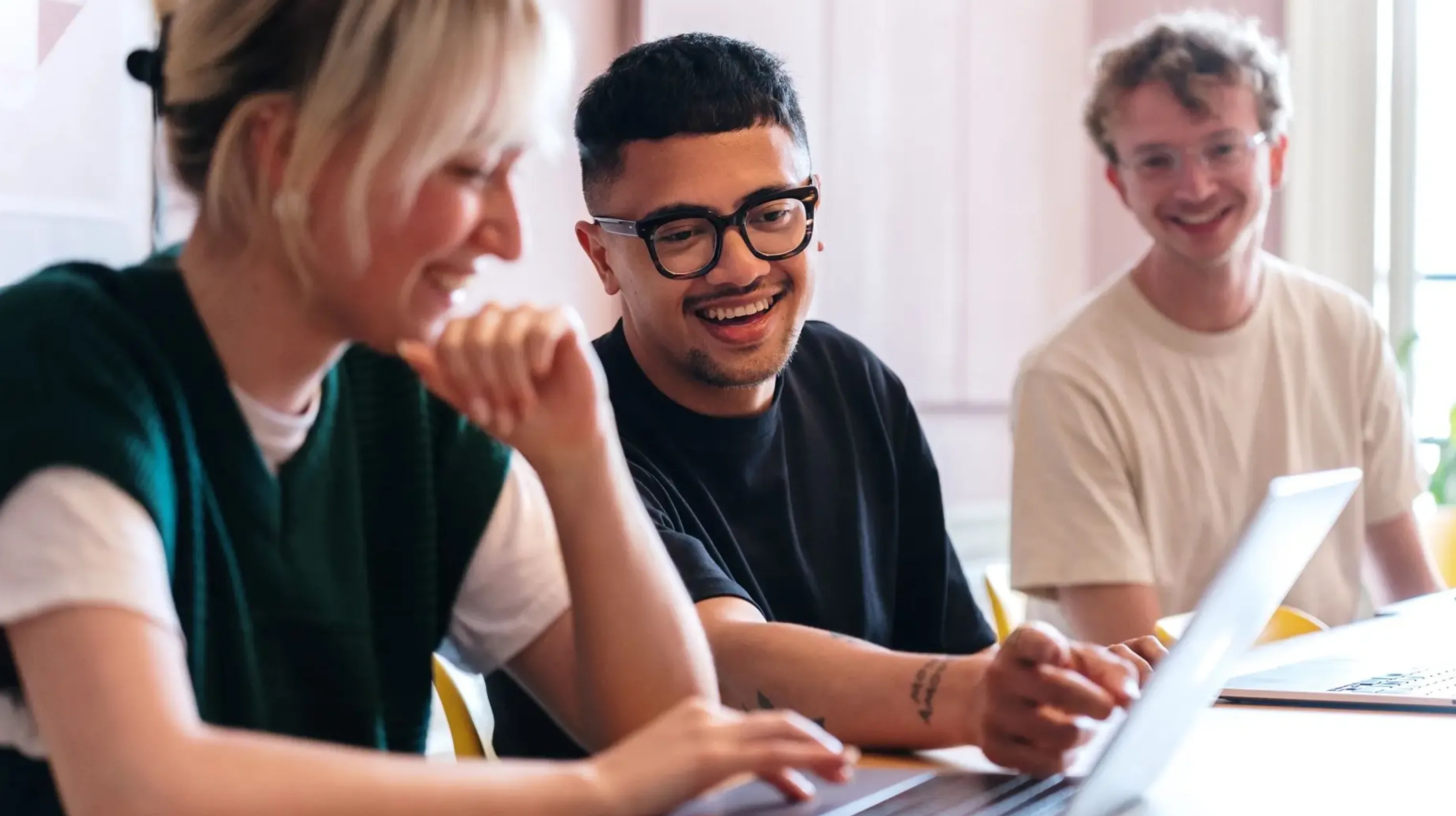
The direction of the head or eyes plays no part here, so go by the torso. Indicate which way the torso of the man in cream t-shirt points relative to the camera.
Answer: toward the camera

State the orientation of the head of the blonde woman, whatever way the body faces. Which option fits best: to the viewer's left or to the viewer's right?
to the viewer's right

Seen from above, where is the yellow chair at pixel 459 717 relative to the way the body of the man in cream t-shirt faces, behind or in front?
in front

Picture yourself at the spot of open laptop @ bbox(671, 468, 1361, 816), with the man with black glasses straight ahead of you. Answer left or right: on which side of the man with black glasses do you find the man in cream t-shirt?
right

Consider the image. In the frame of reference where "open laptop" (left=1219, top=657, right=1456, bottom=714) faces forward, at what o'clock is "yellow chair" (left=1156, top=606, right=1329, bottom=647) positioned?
The yellow chair is roughly at 3 o'clock from the open laptop.

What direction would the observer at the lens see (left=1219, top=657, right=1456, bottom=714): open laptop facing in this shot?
facing to the left of the viewer

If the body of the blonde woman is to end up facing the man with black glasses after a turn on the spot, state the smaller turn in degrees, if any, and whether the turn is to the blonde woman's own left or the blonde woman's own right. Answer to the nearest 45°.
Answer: approximately 90° to the blonde woman's own left
